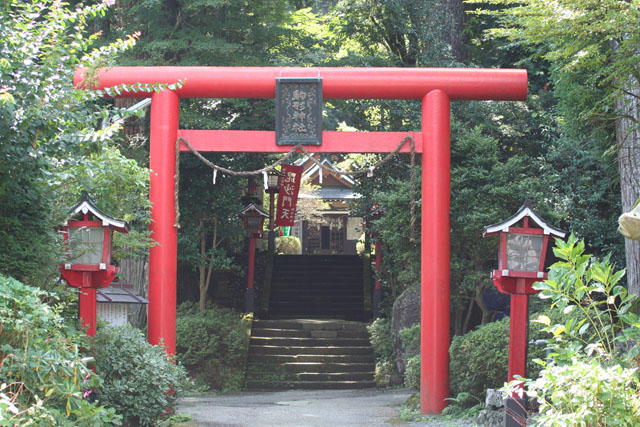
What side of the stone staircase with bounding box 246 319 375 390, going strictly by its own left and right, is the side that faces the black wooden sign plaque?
front

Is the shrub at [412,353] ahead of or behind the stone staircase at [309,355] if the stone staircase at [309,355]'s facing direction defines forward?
ahead

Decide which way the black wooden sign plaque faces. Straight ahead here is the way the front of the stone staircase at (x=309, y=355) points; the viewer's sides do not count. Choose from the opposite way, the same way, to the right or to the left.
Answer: the same way

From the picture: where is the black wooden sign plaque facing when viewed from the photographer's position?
facing the viewer

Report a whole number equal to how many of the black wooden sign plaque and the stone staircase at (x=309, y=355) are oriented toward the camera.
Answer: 2

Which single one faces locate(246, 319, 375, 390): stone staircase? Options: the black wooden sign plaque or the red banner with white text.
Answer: the red banner with white text

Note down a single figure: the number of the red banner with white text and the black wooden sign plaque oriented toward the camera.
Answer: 2

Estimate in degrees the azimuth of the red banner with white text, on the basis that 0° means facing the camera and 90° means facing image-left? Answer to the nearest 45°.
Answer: approximately 0°

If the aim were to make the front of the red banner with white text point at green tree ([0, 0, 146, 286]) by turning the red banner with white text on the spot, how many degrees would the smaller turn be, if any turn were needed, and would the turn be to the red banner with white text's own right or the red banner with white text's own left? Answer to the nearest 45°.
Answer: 0° — it already faces it

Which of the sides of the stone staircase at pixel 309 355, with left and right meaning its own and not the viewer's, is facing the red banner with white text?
back

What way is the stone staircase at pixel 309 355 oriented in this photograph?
toward the camera

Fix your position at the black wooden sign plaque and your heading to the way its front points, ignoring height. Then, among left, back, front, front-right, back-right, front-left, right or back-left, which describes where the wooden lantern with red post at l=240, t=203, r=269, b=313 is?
back

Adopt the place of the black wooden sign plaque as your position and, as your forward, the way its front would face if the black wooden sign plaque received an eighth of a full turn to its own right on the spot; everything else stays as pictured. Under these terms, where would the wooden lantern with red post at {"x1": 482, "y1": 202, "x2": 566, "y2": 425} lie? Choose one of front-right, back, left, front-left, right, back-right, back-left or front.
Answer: left

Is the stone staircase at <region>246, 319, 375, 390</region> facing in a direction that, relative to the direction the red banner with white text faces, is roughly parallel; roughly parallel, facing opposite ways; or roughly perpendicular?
roughly parallel

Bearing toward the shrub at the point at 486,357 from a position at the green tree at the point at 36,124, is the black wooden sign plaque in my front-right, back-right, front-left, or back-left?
front-left
